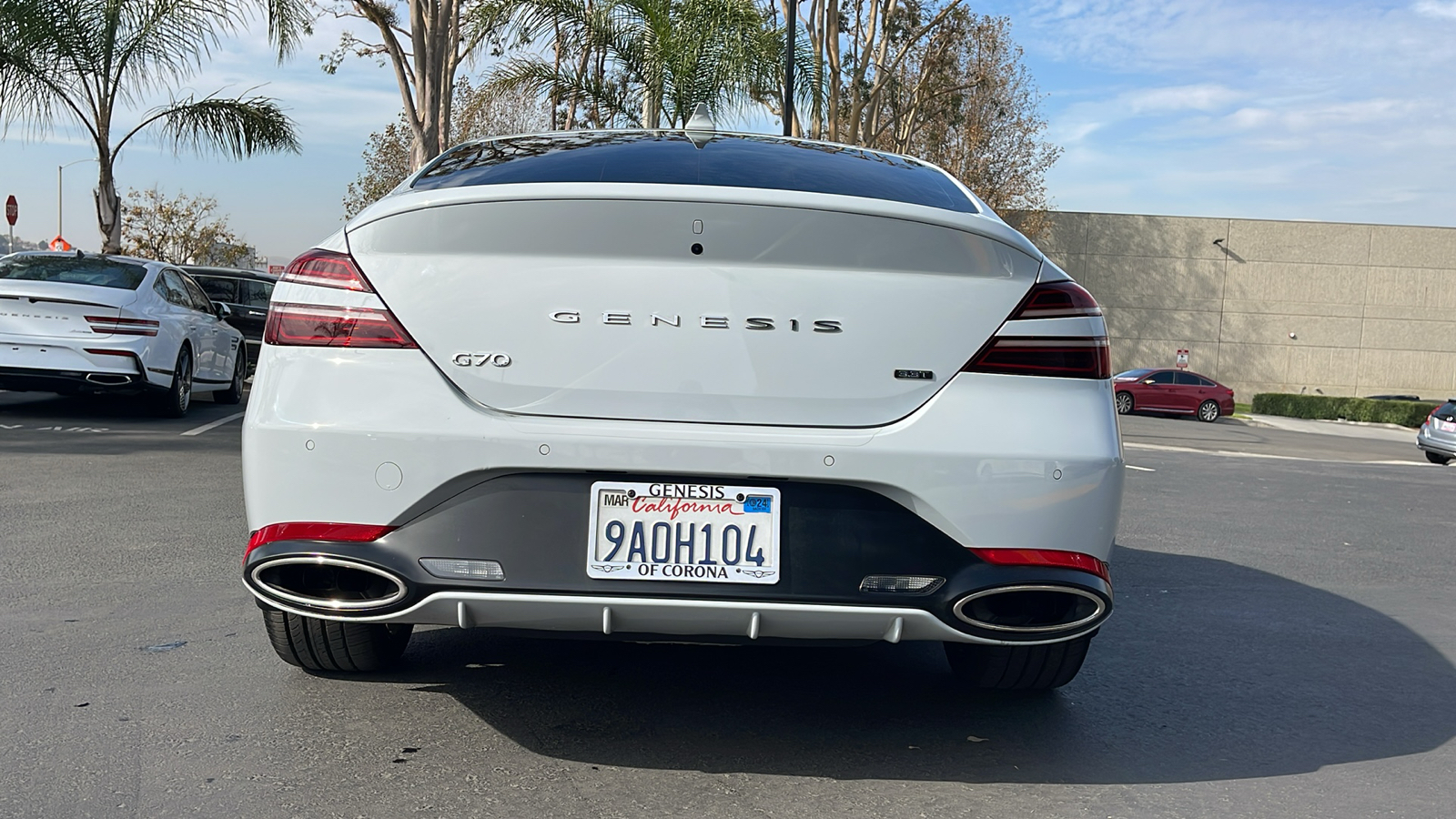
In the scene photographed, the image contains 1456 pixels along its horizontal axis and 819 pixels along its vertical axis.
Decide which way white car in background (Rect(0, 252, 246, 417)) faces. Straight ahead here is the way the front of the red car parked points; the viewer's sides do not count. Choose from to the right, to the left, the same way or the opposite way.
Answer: to the right

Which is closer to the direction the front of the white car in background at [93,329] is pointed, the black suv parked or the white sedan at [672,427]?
the black suv parked

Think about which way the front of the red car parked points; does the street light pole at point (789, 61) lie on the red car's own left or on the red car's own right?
on the red car's own left

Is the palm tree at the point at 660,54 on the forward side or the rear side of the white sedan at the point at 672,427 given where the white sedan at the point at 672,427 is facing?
on the forward side

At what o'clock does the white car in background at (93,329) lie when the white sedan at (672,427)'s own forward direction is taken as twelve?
The white car in background is roughly at 11 o'clock from the white sedan.

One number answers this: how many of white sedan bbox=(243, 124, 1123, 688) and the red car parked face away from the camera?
1

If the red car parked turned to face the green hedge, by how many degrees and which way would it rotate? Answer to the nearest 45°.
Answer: approximately 135° to its right

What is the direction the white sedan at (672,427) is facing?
away from the camera

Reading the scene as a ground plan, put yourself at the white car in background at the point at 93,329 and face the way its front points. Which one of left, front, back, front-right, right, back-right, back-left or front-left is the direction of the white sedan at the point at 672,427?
back-right

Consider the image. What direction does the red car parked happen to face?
to the viewer's left

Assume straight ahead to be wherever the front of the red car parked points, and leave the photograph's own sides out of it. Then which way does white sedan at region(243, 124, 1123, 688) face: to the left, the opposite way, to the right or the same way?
to the right

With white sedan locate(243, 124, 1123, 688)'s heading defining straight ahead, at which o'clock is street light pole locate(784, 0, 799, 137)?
The street light pole is roughly at 12 o'clock from the white sedan.
